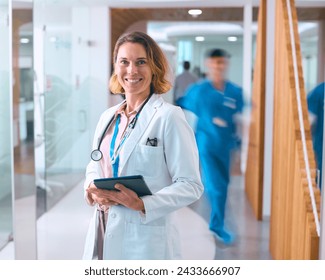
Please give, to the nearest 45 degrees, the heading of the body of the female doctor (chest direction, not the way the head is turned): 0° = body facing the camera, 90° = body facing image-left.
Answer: approximately 45°

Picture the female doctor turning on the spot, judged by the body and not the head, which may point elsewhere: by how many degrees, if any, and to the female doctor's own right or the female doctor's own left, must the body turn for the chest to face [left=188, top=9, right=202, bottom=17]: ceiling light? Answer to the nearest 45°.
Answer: approximately 135° to the female doctor's own right

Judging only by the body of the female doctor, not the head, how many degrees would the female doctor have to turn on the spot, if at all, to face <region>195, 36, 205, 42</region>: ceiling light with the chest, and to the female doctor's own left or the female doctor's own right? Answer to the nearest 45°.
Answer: approximately 135° to the female doctor's own right

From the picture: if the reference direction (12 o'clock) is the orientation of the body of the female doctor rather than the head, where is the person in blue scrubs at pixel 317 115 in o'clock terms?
The person in blue scrubs is roughly at 6 o'clock from the female doctor.

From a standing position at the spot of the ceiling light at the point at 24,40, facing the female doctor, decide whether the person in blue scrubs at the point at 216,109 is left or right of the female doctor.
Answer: left

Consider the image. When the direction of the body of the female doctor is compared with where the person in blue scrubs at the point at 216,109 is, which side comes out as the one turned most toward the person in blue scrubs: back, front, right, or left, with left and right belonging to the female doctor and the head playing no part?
back
